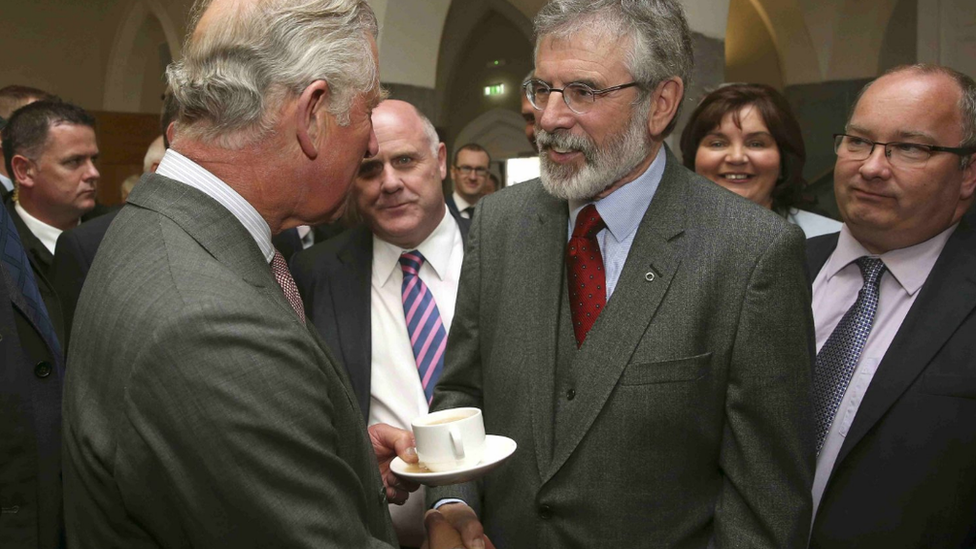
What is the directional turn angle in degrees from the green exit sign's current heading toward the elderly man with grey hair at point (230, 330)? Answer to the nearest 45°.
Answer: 0° — it already faces them

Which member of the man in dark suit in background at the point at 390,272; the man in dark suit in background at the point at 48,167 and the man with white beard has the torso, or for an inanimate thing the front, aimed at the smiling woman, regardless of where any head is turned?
the man in dark suit in background at the point at 48,167

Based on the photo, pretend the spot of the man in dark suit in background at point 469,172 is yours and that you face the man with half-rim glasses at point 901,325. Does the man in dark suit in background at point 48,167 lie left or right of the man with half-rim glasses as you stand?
right

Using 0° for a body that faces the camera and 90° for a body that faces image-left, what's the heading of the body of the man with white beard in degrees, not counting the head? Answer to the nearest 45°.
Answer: approximately 45°

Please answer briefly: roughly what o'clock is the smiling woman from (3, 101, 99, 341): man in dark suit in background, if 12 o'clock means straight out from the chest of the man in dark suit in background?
The smiling woman is roughly at 12 o'clock from the man in dark suit in background.

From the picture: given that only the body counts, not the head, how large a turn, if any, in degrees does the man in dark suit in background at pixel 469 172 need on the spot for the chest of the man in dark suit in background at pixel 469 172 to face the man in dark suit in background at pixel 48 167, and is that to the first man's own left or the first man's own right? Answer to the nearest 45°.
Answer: approximately 45° to the first man's own right

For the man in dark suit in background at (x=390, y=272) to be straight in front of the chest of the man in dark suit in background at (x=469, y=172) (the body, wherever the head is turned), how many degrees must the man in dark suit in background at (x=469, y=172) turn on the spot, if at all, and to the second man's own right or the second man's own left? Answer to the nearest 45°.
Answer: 0° — they already face them

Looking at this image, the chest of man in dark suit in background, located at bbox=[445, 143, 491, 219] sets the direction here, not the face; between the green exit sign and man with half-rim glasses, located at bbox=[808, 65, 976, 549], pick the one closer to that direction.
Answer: the man with half-rim glasses

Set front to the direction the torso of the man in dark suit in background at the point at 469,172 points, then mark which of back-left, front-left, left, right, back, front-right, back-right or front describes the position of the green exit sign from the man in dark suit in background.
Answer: back

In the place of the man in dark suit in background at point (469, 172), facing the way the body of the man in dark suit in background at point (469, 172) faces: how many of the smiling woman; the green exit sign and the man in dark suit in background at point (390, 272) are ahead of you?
2

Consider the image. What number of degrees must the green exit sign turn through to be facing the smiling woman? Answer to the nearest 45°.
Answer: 0° — it already faces them

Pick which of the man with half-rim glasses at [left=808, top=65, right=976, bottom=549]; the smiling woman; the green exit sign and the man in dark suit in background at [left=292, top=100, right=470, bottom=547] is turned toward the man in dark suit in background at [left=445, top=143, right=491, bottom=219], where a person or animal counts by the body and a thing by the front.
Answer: the green exit sign

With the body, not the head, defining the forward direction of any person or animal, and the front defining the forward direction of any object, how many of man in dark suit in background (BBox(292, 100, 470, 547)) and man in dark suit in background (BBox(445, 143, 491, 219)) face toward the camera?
2
